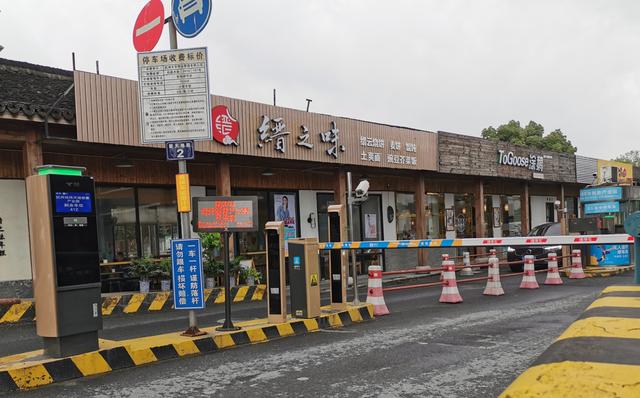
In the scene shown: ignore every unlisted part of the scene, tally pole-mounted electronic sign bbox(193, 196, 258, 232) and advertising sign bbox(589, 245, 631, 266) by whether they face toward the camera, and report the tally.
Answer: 2

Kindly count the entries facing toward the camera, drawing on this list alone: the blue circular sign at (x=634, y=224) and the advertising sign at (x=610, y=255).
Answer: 2

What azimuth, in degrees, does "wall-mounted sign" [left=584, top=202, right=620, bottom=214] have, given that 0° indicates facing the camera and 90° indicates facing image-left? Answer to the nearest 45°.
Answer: approximately 0°

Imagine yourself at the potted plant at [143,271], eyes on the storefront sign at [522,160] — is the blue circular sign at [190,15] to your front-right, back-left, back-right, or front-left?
back-right
